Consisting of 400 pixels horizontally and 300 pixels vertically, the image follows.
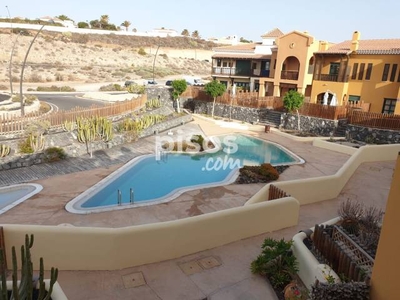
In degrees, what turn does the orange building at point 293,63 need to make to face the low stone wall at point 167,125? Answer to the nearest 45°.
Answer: approximately 45° to its right

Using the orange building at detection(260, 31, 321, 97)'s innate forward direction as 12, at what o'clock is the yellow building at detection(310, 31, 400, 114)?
the yellow building at detection(310, 31, 400, 114) is roughly at 10 o'clock from the orange building at detection(260, 31, 321, 97).

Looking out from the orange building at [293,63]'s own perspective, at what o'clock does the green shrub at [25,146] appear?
The green shrub is roughly at 1 o'clock from the orange building.

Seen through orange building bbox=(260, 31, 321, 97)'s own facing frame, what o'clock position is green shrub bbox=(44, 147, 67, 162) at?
The green shrub is roughly at 1 o'clock from the orange building.

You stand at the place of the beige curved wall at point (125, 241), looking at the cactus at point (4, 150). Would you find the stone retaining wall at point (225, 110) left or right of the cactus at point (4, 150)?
right

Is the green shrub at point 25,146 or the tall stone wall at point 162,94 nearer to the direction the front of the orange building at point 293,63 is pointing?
the green shrub

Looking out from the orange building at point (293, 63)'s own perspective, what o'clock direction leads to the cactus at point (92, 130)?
The cactus is roughly at 1 o'clock from the orange building.
